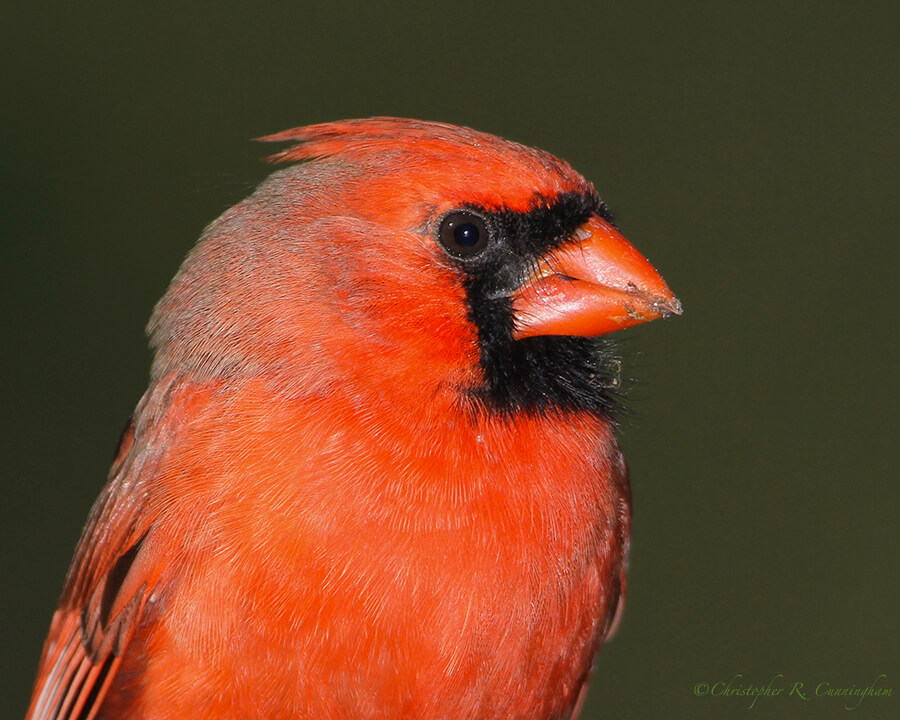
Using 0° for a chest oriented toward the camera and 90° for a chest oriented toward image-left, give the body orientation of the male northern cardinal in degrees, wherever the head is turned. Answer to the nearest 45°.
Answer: approximately 315°
